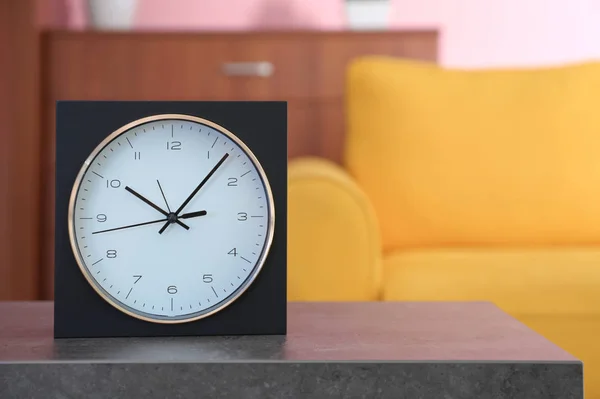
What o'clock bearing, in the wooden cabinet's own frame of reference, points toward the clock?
The clock is roughly at 12 o'clock from the wooden cabinet.

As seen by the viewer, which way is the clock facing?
toward the camera

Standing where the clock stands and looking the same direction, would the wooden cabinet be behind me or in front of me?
behind

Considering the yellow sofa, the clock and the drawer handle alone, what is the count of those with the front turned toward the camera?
3

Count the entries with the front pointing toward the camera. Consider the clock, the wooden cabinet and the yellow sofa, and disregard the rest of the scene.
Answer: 3

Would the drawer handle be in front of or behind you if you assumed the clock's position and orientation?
behind

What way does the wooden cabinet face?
toward the camera

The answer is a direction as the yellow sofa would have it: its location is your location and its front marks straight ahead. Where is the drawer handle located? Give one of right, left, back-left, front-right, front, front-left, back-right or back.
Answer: back-right

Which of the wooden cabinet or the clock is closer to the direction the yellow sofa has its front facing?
the clock

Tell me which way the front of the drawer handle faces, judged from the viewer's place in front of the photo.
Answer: facing the viewer

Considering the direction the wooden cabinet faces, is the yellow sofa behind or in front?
in front

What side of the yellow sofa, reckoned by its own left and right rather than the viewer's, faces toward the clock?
front

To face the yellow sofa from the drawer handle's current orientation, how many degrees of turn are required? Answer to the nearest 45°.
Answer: approximately 45° to its left

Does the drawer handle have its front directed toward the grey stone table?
yes

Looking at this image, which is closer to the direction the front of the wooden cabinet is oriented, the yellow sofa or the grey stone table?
the grey stone table

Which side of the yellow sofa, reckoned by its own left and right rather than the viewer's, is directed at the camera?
front

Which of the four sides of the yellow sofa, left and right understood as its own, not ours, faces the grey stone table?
front
